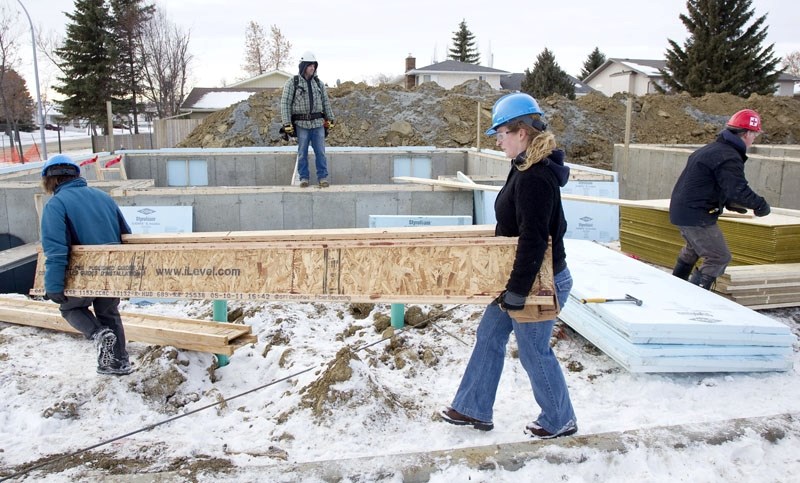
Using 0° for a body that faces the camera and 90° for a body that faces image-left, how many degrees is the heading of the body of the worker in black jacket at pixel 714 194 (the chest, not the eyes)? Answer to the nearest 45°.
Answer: approximately 270°

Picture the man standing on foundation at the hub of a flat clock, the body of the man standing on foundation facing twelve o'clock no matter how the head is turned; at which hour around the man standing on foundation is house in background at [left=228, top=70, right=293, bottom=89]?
The house in background is roughly at 6 o'clock from the man standing on foundation.

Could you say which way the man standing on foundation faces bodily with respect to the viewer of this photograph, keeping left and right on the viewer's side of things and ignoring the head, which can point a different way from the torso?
facing the viewer

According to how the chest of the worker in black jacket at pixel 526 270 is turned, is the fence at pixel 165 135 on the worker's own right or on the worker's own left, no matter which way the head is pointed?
on the worker's own right

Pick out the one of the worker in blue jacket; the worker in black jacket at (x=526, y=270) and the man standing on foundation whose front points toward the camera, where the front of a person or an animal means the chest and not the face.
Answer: the man standing on foundation

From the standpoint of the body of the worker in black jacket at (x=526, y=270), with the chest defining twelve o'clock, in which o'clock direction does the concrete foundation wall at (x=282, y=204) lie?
The concrete foundation wall is roughly at 2 o'clock from the worker in black jacket.

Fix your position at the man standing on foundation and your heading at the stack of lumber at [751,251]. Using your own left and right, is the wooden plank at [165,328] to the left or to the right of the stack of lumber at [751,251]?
right

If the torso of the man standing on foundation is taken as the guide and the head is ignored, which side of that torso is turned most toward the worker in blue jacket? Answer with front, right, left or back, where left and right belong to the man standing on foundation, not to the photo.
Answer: front

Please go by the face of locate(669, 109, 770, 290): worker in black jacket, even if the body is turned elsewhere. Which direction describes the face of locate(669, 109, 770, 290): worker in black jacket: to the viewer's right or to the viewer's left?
to the viewer's right

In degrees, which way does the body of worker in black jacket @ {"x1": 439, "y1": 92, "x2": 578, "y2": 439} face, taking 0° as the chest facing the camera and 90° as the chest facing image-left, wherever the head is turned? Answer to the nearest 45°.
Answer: approximately 90°

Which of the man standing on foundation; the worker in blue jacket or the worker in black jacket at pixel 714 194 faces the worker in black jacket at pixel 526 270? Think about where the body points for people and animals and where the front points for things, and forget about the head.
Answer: the man standing on foundation

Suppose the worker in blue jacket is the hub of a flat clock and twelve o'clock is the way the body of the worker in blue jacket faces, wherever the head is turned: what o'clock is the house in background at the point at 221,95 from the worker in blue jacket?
The house in background is roughly at 2 o'clock from the worker in blue jacket.

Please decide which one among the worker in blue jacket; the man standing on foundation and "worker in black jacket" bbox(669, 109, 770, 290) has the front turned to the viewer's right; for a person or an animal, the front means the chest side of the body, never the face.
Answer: the worker in black jacket

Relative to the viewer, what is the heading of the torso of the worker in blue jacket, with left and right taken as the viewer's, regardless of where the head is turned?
facing away from the viewer and to the left of the viewer

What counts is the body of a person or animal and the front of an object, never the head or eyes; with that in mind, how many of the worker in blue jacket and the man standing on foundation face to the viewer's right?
0

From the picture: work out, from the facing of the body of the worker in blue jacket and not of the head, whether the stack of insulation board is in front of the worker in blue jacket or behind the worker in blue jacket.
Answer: behind

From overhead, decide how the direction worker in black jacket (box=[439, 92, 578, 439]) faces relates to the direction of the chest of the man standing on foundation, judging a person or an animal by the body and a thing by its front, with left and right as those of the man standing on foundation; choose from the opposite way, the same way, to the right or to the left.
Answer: to the right

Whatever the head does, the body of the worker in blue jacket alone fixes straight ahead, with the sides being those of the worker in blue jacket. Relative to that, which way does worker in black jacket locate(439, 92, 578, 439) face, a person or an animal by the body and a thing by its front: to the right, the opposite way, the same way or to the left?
the same way

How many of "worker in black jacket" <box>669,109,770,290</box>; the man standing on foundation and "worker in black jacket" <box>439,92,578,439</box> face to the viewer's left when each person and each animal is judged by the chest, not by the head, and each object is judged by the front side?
1
